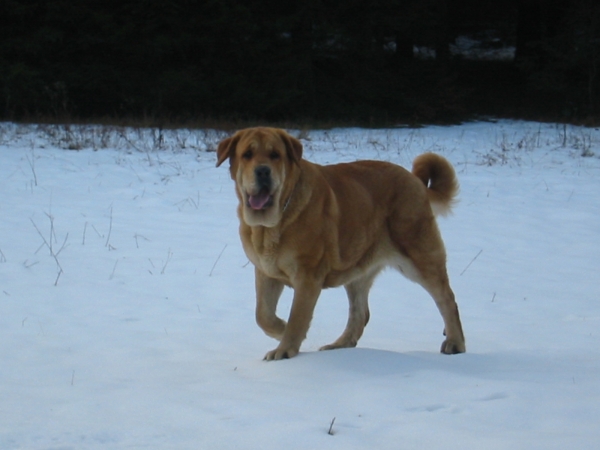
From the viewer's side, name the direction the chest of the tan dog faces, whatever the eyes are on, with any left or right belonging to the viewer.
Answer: facing the viewer and to the left of the viewer
